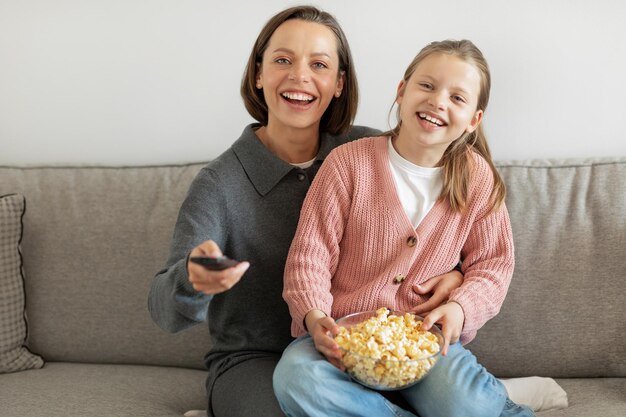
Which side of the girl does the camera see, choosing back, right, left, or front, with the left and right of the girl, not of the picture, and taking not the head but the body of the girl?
front

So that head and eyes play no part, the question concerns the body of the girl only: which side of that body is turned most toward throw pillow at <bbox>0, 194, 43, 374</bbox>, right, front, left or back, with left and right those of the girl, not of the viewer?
right

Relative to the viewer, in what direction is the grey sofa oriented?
toward the camera
